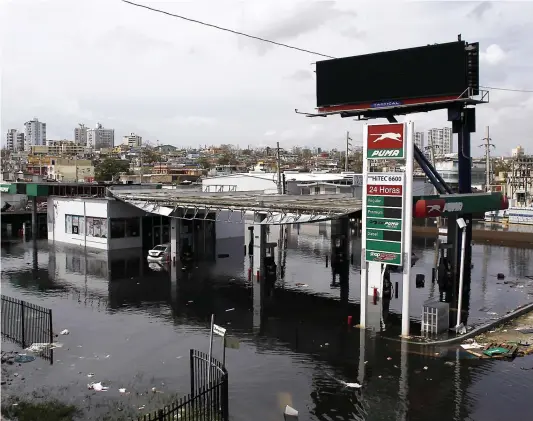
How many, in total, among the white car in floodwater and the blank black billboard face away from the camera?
0

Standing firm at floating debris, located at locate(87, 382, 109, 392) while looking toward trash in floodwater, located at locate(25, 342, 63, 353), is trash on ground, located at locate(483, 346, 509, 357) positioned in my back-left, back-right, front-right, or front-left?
back-right

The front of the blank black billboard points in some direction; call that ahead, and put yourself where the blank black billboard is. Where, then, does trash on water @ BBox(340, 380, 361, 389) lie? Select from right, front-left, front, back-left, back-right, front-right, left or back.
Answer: front-left

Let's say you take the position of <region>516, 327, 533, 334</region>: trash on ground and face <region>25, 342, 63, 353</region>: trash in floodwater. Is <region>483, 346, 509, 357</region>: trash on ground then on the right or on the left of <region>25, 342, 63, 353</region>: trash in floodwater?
left

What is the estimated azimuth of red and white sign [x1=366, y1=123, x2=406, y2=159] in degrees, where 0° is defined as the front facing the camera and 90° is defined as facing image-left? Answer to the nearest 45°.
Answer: approximately 0°

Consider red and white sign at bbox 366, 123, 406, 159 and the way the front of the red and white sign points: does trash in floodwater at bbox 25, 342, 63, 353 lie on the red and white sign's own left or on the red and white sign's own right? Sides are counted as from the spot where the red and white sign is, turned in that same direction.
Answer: on the red and white sign's own right

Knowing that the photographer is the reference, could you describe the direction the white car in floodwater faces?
facing the viewer and to the left of the viewer
